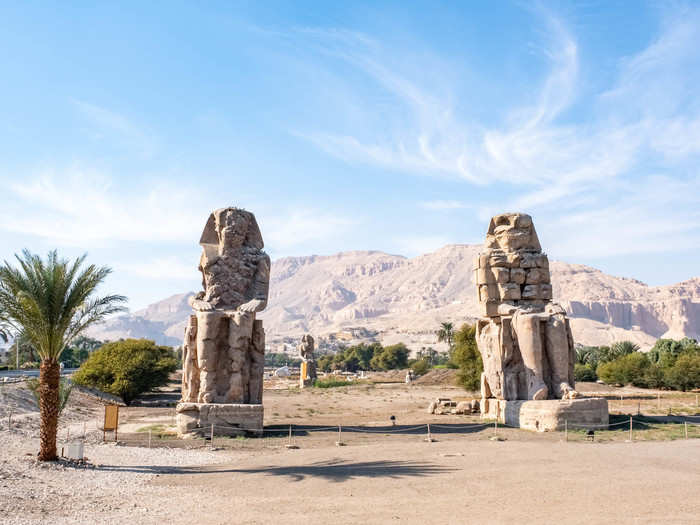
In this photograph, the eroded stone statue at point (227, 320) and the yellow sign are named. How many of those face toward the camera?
2

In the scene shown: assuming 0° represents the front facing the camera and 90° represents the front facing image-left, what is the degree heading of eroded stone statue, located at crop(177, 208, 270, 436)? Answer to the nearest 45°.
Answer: approximately 0°

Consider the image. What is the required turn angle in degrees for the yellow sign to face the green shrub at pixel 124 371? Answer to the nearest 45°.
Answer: approximately 180°

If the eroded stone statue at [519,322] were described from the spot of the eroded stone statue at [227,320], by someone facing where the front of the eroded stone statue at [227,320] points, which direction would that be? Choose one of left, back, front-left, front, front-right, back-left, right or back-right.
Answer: left

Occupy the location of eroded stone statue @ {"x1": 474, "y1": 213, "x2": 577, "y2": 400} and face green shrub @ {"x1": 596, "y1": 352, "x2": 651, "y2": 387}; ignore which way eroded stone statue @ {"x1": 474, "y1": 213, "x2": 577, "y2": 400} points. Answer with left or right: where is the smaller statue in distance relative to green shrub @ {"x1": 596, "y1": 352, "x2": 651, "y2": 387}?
left

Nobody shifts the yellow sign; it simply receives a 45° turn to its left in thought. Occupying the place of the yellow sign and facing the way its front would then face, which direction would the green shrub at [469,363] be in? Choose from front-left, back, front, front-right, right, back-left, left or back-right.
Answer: left

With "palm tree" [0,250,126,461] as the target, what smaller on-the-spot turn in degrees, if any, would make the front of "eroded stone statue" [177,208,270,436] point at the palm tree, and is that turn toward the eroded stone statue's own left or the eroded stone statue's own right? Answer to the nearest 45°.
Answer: approximately 45° to the eroded stone statue's own right

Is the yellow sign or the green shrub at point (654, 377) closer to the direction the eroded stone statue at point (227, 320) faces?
the yellow sign

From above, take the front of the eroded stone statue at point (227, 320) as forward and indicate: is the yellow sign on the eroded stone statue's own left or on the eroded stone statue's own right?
on the eroded stone statue's own right

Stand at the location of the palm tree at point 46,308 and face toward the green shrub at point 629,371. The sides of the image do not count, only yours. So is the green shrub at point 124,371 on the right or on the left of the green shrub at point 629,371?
left
